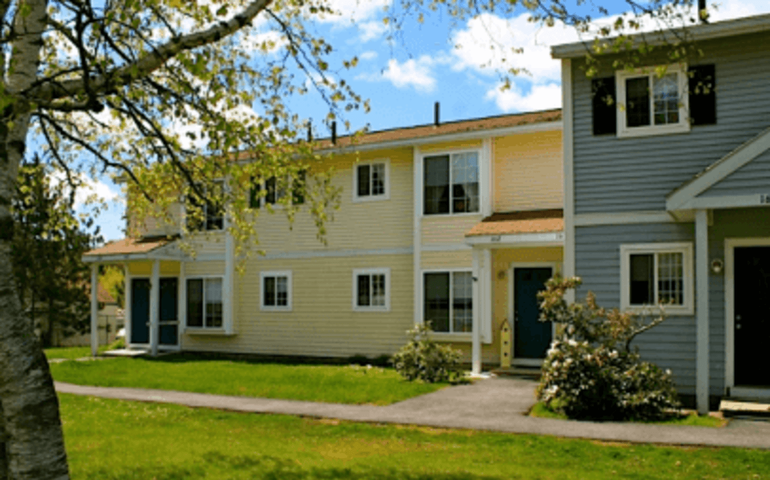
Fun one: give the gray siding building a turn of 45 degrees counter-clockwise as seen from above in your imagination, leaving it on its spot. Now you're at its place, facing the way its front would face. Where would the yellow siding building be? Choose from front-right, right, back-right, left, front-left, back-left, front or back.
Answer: back

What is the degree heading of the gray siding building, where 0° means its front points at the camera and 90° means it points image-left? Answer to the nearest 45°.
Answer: approximately 0°
